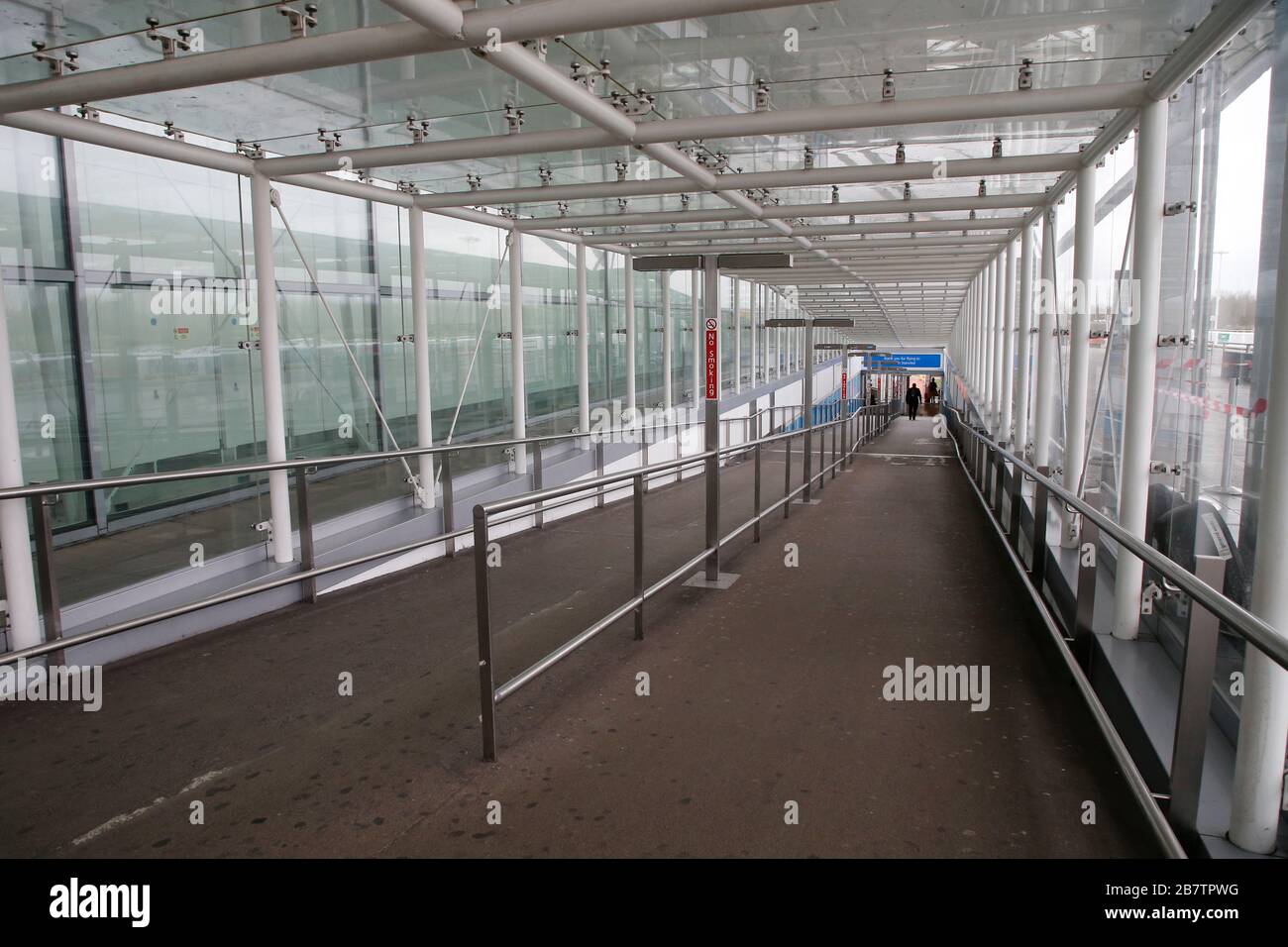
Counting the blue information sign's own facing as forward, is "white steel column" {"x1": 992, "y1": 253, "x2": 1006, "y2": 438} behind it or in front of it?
in front

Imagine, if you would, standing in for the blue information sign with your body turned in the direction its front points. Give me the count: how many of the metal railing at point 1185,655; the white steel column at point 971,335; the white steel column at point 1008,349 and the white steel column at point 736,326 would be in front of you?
4

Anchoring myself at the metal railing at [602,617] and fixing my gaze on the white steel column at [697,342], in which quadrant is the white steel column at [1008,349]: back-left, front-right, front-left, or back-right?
front-right

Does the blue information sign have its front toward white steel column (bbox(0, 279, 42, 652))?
yes

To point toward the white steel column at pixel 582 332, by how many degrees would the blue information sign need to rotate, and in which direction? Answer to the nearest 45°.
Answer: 0° — it already faces it

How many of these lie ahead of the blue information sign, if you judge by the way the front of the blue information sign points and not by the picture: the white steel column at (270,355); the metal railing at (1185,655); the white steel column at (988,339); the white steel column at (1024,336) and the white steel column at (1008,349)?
5

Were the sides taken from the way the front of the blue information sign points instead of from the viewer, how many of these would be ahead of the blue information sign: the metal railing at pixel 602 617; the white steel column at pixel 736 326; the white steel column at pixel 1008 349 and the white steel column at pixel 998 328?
4

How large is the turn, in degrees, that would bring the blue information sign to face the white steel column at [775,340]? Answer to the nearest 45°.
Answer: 0° — it already faces it

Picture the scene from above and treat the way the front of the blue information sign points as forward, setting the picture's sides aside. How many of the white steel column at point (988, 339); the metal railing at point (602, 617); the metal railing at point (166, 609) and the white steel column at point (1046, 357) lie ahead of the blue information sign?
4

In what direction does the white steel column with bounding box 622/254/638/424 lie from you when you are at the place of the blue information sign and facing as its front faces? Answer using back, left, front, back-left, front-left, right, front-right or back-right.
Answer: front

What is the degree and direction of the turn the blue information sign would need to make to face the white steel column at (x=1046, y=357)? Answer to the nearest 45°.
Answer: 0° — it already faces it

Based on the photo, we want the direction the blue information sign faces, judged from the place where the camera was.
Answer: facing the viewer

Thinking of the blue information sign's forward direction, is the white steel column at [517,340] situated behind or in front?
in front

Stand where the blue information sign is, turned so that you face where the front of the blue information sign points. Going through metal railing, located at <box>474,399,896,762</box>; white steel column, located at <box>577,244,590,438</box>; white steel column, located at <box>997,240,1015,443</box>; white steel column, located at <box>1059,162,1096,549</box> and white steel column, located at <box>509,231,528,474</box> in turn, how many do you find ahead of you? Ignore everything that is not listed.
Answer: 5

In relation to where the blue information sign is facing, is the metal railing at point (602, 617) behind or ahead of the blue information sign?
ahead

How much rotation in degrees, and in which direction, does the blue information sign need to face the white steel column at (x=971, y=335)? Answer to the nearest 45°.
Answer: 0° — it already faces it
